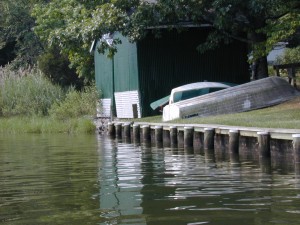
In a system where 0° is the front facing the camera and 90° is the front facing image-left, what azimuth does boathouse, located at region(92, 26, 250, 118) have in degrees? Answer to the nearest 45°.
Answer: approximately 45°
